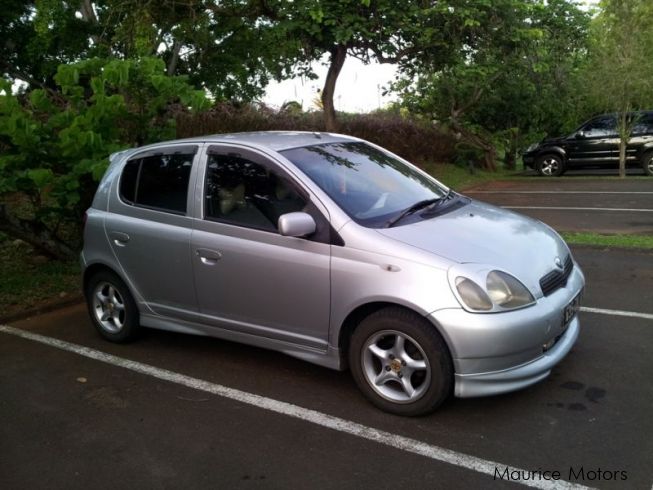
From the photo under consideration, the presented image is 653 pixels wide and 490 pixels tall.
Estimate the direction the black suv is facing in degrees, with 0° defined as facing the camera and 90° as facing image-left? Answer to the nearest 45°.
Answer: approximately 90°

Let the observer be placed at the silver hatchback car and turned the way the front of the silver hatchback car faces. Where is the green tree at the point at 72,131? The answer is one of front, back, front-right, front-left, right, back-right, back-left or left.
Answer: back

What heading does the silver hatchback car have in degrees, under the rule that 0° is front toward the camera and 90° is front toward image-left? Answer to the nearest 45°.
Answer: approximately 315°

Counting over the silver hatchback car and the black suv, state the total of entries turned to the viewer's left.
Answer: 1

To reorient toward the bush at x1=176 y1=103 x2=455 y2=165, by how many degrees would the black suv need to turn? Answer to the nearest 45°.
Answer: approximately 45° to its left

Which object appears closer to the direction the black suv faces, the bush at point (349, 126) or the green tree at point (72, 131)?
the bush

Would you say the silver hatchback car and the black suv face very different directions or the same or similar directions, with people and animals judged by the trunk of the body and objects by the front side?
very different directions

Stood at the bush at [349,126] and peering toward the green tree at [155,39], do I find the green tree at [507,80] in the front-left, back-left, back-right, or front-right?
back-right

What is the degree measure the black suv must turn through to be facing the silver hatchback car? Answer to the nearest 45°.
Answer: approximately 90° to its left

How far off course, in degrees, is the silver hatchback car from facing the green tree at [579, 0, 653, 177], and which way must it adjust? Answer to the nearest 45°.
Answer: approximately 90° to its left
